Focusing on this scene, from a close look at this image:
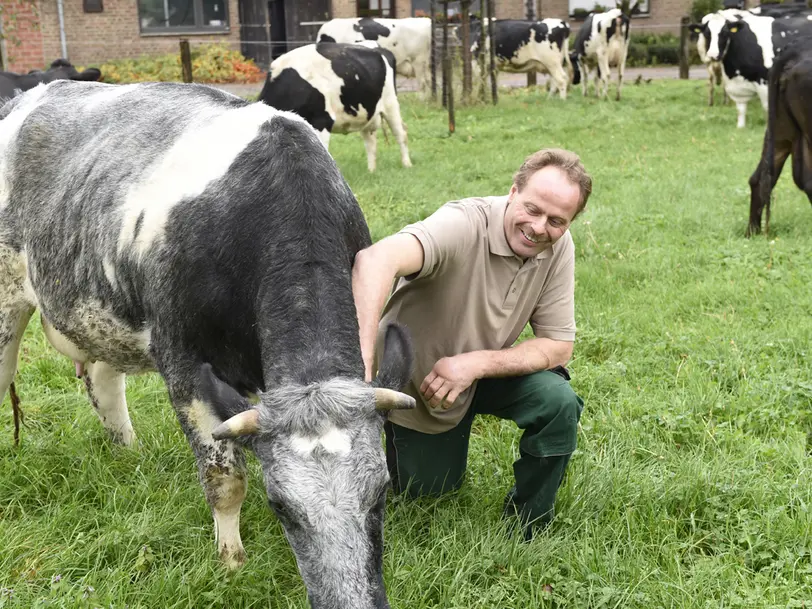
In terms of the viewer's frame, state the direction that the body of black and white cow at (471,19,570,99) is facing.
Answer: to the viewer's left

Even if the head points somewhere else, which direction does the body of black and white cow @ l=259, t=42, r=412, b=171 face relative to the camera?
to the viewer's left

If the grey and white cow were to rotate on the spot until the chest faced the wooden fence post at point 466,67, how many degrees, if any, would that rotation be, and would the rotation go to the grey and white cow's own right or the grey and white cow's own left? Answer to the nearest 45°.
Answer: approximately 135° to the grey and white cow's own left

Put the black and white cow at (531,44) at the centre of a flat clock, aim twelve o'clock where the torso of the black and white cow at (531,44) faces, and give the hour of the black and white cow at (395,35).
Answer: the black and white cow at (395,35) is roughly at 11 o'clock from the black and white cow at (531,44).

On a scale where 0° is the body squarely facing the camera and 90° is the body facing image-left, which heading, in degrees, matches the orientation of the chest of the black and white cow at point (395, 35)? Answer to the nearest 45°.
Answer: approximately 90°

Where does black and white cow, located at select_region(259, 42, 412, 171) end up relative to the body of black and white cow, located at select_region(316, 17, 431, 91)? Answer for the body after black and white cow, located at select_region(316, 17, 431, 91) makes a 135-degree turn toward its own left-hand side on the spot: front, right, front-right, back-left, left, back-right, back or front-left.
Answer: front-right

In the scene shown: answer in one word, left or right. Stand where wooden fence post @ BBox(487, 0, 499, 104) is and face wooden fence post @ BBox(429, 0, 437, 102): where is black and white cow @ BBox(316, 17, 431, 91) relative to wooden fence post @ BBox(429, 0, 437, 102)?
right

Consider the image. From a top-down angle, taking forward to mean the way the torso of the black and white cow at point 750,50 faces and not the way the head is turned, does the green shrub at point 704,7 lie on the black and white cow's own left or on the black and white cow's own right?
on the black and white cow's own right

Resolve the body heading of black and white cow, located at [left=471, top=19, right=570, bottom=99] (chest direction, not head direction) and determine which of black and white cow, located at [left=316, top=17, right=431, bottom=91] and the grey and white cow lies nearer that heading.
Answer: the black and white cow

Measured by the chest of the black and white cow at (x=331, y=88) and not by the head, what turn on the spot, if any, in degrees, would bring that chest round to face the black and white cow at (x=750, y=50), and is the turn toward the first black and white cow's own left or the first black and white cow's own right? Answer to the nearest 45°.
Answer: approximately 135° to the first black and white cow's own right

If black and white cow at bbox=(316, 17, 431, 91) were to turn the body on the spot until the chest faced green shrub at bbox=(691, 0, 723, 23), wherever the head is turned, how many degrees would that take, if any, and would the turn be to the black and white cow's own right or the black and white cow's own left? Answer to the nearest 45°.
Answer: approximately 135° to the black and white cow's own right
